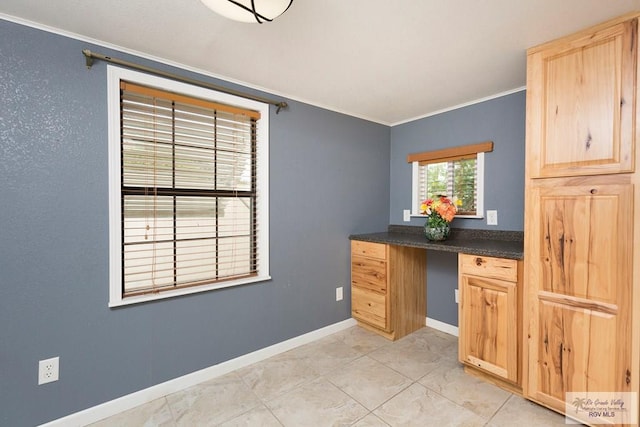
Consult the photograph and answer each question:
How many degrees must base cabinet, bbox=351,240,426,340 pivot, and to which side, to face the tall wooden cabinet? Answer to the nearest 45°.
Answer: approximately 90° to its left

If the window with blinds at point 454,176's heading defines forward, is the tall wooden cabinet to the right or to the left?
on its left

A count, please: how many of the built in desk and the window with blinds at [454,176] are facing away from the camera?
0

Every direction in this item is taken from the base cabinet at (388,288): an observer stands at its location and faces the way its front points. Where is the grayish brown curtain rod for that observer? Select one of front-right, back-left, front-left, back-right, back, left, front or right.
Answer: front

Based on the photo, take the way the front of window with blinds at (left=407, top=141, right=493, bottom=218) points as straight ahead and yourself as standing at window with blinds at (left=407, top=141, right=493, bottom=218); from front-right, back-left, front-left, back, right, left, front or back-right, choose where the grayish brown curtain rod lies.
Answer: front

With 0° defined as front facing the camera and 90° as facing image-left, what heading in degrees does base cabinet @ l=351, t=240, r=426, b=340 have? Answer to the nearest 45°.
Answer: approximately 45°

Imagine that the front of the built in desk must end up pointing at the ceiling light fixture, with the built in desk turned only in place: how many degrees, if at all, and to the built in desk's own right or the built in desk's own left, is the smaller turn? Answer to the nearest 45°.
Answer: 0° — it already faces it

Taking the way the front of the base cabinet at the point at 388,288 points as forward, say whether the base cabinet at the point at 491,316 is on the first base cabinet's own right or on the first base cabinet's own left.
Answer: on the first base cabinet's own left

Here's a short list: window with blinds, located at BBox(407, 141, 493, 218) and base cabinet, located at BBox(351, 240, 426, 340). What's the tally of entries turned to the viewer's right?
0

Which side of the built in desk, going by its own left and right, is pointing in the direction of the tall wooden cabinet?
left

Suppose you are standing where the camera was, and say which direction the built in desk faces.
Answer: facing the viewer and to the left of the viewer
